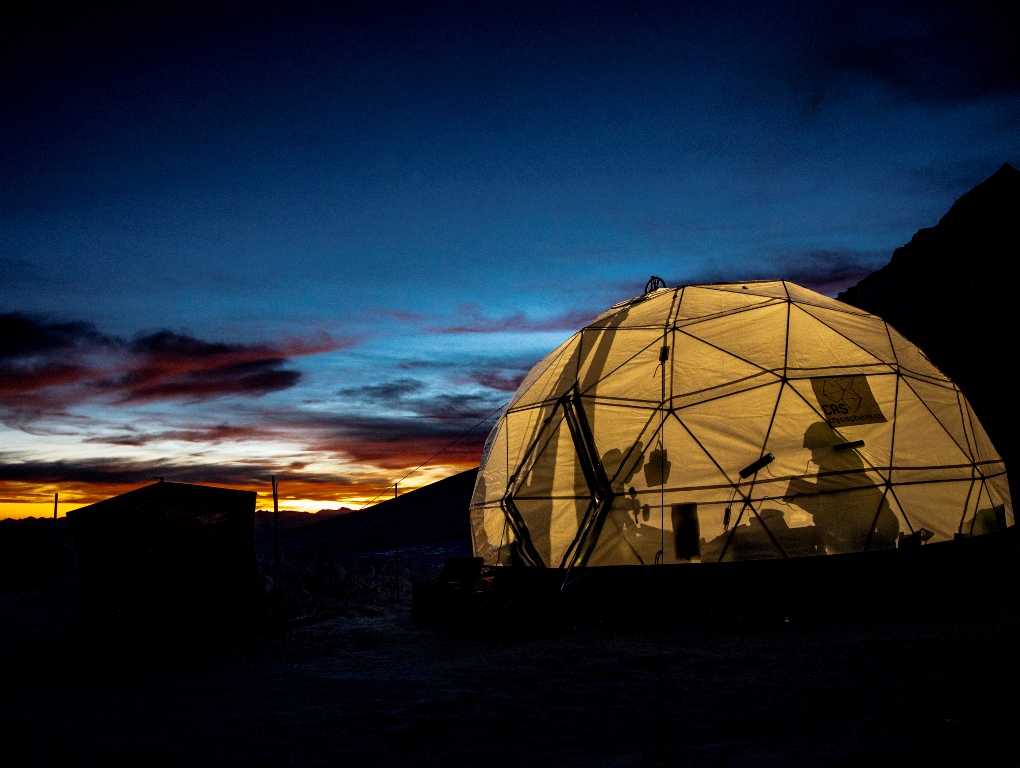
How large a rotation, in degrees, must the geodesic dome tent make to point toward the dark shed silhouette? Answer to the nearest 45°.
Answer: approximately 45° to its right

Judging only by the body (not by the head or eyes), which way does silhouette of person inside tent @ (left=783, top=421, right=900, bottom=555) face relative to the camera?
to the viewer's left

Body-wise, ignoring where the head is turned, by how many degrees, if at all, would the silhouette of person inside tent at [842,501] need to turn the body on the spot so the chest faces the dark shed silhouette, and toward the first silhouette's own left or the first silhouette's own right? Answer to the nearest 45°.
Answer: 0° — they already face it
